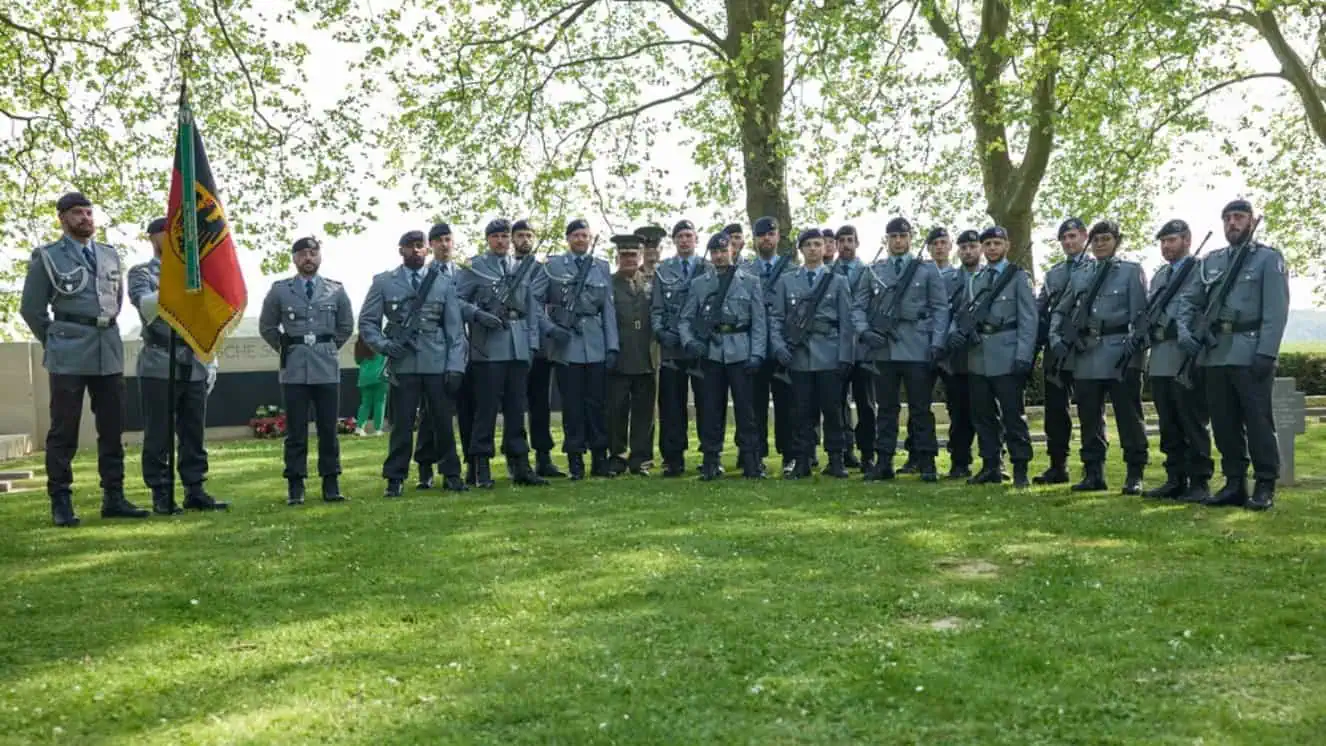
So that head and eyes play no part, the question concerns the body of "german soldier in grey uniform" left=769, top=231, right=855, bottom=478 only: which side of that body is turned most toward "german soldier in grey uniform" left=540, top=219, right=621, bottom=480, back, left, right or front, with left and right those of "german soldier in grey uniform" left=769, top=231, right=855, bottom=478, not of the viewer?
right

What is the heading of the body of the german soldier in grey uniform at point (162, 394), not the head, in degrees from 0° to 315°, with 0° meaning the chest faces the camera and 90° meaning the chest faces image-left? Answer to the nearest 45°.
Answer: approximately 315°

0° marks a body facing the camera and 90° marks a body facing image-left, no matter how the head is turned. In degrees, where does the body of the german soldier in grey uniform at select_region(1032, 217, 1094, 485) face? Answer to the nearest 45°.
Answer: approximately 45°

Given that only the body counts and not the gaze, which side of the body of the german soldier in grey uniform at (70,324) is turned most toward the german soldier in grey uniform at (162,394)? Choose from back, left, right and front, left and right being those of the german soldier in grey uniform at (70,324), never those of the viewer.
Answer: left

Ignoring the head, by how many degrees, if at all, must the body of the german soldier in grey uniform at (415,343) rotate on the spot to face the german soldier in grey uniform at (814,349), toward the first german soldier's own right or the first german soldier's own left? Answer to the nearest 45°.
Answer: approximately 90° to the first german soldier's own left

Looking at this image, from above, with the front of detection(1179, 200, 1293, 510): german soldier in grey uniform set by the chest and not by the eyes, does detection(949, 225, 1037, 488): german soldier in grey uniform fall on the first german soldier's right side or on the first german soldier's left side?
on the first german soldier's right side

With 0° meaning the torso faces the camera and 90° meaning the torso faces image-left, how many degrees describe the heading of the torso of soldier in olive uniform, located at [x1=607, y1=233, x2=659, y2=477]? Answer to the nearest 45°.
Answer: approximately 0°
